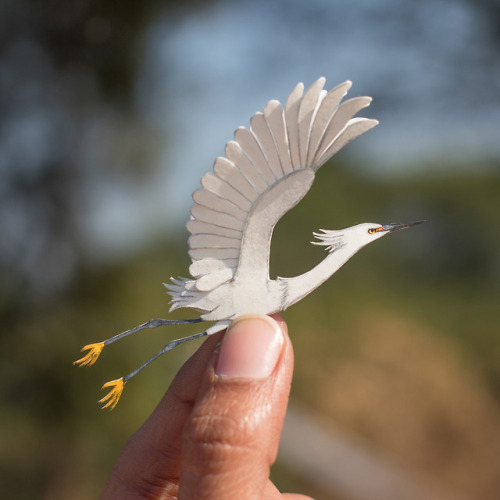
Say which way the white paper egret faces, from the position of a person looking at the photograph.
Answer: facing to the right of the viewer
